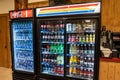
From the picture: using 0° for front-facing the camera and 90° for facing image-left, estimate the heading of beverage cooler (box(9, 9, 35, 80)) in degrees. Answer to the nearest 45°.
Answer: approximately 45°

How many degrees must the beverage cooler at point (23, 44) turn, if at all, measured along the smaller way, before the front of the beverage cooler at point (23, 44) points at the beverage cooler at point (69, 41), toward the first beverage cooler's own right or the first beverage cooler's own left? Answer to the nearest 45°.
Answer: approximately 90° to the first beverage cooler's own left

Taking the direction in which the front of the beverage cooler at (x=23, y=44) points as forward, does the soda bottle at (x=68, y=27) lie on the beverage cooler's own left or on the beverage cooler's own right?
on the beverage cooler's own left
